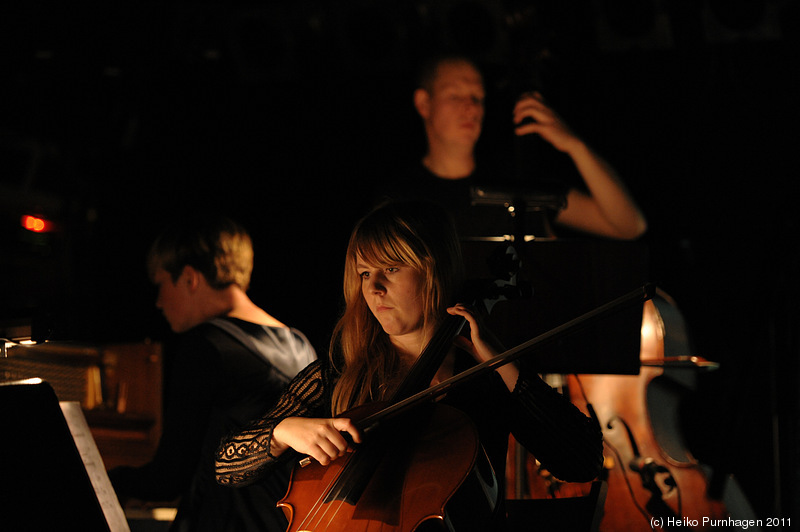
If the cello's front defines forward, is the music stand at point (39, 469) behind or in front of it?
in front

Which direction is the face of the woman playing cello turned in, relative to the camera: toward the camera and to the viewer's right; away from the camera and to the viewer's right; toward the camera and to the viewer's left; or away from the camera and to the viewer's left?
toward the camera and to the viewer's left

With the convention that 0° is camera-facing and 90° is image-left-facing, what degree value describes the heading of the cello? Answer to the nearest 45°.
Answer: approximately 45°

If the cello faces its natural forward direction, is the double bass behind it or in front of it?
behind

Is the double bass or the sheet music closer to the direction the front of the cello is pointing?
the sheet music

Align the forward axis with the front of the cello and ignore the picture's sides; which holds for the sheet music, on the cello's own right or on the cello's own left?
on the cello's own right
